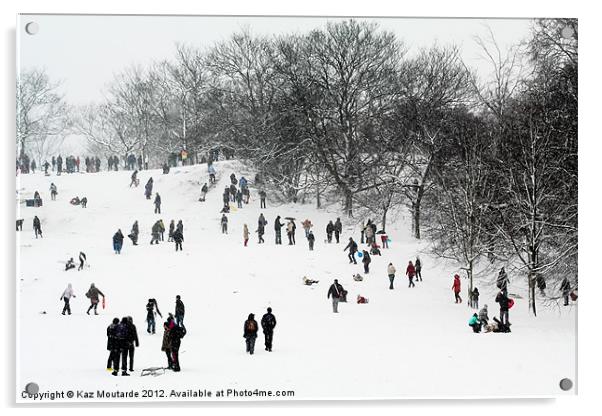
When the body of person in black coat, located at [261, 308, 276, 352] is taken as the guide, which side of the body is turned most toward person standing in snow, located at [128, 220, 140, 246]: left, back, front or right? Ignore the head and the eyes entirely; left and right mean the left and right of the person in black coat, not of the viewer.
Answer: front

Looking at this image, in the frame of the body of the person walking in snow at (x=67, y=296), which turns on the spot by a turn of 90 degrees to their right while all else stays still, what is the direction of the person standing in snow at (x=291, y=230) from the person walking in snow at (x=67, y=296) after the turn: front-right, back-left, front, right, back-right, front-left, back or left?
left

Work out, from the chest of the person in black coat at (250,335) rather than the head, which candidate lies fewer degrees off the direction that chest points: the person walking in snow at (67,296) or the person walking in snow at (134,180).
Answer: the person walking in snow at (134,180)

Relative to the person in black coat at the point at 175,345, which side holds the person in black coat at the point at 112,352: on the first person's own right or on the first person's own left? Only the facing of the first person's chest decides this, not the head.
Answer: on the first person's own left

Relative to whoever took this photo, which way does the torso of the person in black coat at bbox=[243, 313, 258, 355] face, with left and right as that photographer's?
facing away from the viewer

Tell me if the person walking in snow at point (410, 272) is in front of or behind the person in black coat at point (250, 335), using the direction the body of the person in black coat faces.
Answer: in front

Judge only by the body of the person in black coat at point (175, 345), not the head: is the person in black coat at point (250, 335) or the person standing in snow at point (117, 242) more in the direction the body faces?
the person standing in snow

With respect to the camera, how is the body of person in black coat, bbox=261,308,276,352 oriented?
away from the camera

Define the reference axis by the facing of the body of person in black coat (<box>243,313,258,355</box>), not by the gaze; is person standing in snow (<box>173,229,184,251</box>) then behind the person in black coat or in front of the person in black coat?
in front

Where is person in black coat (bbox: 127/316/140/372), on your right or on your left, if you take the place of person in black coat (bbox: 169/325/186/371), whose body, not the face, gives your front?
on your left
